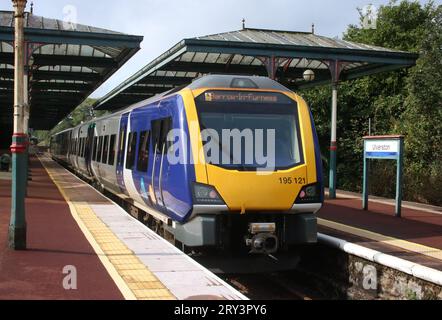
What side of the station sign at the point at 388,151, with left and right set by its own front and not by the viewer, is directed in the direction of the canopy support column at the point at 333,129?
right

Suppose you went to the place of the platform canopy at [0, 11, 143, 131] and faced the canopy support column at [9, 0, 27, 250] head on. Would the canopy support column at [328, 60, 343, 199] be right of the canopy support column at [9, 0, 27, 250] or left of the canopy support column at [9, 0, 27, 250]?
left

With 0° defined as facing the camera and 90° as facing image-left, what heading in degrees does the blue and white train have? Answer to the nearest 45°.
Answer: approximately 315°

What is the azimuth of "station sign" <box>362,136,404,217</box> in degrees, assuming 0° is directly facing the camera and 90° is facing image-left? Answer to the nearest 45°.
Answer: approximately 45°

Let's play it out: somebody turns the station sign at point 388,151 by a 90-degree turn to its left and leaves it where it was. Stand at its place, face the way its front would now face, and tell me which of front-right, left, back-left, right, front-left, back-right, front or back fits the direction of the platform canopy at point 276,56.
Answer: back

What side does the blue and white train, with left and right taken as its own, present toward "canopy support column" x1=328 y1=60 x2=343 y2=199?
left
